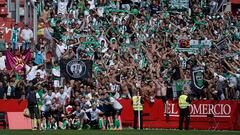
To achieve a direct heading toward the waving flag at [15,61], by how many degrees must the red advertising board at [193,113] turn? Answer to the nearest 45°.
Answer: approximately 90° to its right

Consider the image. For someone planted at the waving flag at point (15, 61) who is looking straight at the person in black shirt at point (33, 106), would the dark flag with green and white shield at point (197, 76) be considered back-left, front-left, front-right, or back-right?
front-left

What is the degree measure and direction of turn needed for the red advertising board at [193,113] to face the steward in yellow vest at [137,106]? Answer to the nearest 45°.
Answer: approximately 90° to its right

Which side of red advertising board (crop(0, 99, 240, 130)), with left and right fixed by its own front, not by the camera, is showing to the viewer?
front

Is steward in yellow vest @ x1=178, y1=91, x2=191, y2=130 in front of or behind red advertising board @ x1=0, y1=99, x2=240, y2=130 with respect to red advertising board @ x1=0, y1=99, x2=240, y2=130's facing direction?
in front
